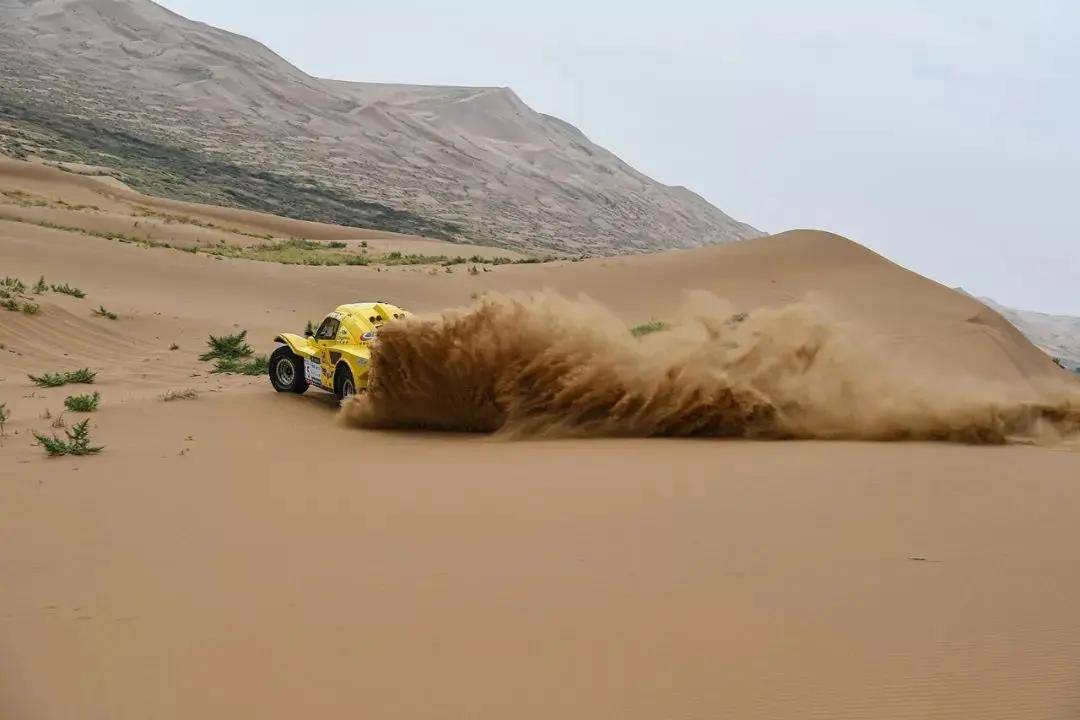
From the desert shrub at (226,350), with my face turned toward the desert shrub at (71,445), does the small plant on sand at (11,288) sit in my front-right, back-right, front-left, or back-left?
back-right

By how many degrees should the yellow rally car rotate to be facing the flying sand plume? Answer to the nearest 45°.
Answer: approximately 180°

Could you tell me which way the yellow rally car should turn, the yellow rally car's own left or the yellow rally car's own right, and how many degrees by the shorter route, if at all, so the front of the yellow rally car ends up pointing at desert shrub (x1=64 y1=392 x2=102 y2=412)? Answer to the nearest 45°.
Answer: approximately 90° to the yellow rally car's own left

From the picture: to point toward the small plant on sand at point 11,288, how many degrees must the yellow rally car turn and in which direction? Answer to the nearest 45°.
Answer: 0° — it already faces it

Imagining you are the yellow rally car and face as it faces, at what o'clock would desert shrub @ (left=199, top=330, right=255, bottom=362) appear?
The desert shrub is roughly at 1 o'clock from the yellow rally car.

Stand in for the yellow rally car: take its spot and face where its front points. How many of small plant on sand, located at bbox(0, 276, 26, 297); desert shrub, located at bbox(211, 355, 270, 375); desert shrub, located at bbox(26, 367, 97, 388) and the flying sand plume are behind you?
1

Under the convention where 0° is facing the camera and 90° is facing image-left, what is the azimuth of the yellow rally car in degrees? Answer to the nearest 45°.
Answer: approximately 135°

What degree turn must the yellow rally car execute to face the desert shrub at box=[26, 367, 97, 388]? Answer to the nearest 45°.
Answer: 0° — it already faces it

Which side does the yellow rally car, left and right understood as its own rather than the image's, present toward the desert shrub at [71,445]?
left

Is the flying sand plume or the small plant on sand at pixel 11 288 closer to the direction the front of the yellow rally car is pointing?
the small plant on sand

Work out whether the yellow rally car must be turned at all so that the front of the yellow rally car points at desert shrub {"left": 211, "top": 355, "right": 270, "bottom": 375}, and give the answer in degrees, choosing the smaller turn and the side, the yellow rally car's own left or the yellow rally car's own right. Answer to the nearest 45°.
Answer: approximately 45° to the yellow rally car's own right

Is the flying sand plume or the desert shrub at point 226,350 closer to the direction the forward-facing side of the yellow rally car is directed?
the desert shrub
